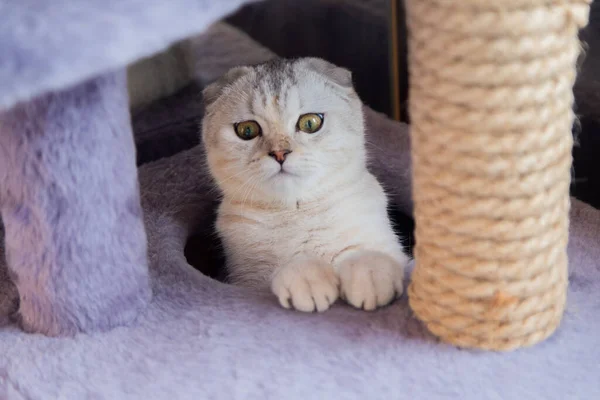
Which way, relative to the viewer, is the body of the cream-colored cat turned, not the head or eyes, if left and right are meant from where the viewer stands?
facing the viewer
